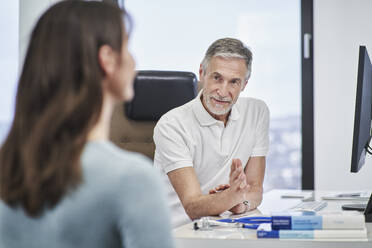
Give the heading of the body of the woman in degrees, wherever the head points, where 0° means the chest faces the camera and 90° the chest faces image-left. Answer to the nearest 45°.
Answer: approximately 225°

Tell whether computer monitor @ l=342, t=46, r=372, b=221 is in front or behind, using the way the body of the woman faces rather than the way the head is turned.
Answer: in front

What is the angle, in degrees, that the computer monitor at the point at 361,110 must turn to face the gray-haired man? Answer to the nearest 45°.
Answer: approximately 45° to its right

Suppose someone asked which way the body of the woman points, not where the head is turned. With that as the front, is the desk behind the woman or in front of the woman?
in front

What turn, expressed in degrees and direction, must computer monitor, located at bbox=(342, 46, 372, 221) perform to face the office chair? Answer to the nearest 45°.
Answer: approximately 45° to its right

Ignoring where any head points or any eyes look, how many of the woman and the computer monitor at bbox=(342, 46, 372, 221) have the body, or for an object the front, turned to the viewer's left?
1

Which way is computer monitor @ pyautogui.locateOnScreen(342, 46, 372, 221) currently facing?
to the viewer's left

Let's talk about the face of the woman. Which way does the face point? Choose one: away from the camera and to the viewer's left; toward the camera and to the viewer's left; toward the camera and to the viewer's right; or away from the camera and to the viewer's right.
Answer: away from the camera and to the viewer's right
